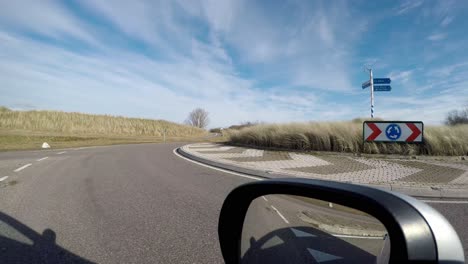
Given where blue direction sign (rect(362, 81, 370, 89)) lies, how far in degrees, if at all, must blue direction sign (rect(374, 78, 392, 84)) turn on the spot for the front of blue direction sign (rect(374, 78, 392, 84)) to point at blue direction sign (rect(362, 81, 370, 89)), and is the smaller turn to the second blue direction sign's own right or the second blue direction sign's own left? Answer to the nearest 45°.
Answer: approximately 90° to the second blue direction sign's own right

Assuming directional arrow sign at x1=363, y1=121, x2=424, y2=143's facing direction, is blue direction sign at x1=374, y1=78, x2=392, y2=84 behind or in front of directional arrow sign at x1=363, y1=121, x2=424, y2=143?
behind

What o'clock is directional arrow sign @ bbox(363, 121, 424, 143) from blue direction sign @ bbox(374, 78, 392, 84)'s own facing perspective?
The directional arrow sign is roughly at 12 o'clock from the blue direction sign.

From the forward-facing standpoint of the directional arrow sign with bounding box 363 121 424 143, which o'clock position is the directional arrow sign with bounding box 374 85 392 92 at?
the directional arrow sign with bounding box 374 85 392 92 is roughly at 6 o'clock from the directional arrow sign with bounding box 363 121 424 143.

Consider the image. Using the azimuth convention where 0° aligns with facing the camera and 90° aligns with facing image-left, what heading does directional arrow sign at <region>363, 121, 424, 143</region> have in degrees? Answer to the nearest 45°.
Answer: approximately 0°

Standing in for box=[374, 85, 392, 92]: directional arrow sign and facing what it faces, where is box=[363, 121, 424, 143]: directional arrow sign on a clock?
box=[363, 121, 424, 143]: directional arrow sign is roughly at 12 o'clock from box=[374, 85, 392, 92]: directional arrow sign.

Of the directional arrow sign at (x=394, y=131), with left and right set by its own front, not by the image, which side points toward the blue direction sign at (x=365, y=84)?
back
